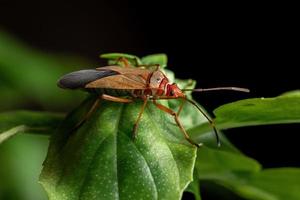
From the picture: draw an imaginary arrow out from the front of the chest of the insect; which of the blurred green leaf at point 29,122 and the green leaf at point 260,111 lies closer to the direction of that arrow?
the green leaf

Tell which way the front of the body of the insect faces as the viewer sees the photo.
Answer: to the viewer's right

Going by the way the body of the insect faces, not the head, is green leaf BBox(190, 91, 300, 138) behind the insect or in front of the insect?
in front

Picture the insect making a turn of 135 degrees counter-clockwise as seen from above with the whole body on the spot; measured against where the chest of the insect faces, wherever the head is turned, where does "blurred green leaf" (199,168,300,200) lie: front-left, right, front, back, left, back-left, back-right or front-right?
back-right

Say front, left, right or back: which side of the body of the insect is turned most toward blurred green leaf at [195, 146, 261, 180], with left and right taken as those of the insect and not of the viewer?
front

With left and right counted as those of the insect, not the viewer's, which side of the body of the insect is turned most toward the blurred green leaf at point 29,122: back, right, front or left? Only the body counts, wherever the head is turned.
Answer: back
